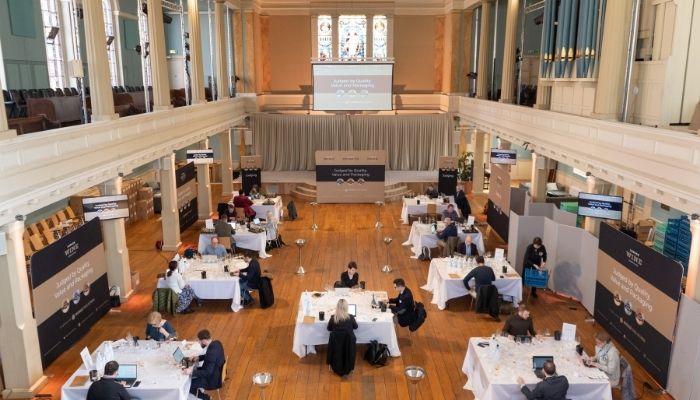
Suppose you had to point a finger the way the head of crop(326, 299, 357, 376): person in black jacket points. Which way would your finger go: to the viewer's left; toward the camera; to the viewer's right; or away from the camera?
away from the camera

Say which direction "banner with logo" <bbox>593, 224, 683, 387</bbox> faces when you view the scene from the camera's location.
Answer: facing the viewer and to the left of the viewer

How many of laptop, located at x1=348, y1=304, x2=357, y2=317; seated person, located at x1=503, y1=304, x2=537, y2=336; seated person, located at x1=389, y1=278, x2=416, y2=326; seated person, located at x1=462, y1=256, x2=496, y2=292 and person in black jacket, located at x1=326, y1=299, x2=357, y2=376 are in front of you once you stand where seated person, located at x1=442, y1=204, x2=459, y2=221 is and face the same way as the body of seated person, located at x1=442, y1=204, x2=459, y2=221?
5

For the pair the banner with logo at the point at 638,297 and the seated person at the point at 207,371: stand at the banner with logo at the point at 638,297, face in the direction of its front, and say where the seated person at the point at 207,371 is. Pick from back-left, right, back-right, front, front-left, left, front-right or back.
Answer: front

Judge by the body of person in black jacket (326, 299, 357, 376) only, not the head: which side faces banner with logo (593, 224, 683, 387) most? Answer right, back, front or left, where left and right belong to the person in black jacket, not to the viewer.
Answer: right

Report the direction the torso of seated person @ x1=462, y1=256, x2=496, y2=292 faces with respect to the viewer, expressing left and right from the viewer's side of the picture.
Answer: facing away from the viewer

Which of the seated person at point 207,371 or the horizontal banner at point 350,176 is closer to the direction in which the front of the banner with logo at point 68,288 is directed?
the seated person

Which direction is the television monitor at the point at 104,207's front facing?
toward the camera

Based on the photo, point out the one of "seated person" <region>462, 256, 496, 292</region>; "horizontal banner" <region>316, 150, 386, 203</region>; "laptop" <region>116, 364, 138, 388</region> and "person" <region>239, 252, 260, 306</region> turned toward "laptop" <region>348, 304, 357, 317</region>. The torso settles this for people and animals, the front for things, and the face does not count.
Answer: the horizontal banner

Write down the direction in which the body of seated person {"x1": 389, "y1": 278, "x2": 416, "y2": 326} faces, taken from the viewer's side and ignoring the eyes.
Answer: to the viewer's left

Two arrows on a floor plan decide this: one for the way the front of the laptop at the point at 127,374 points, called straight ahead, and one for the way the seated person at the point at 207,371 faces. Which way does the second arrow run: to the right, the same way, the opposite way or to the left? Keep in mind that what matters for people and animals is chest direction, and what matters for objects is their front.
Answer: to the right

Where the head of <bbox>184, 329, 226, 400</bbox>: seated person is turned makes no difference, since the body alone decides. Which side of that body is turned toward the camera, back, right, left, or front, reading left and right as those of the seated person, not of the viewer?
left

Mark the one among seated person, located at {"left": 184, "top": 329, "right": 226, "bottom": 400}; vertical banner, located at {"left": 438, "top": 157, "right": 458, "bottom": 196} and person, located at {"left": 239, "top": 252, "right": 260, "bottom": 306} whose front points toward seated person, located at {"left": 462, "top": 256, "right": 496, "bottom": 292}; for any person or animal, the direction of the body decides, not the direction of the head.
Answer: the vertical banner

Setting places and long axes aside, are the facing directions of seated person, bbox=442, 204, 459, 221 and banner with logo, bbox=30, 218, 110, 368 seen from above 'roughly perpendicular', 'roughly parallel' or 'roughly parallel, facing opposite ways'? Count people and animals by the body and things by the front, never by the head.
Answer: roughly perpendicular
